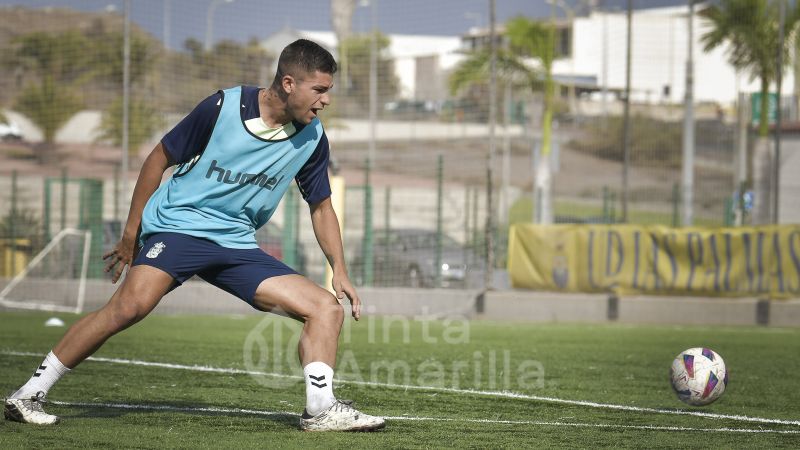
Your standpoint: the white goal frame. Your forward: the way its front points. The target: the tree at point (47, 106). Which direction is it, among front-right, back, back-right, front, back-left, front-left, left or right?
left

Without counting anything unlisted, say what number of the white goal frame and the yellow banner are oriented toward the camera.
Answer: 1

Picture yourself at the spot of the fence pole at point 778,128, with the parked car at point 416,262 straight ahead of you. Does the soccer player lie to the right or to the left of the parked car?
left

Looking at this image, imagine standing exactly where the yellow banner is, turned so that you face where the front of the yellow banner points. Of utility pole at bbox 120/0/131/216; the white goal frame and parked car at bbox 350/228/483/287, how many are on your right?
3

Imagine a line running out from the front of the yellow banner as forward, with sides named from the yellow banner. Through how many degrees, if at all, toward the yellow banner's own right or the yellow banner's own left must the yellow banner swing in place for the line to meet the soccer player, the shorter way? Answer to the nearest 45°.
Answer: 0° — it already faces them

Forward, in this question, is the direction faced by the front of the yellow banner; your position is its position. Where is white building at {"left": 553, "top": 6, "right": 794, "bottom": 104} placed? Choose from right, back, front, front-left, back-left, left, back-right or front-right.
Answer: back

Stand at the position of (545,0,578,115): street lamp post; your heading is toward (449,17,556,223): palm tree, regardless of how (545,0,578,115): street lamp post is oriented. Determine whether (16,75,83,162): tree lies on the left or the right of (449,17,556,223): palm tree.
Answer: right

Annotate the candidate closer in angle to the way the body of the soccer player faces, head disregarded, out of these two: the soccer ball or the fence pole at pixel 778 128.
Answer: the soccer ball

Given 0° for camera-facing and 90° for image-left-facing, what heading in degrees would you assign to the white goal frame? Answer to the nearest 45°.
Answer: approximately 270°

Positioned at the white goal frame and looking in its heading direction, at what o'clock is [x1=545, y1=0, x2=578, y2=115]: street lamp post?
The street lamp post is roughly at 11 o'clock from the white goal frame.
